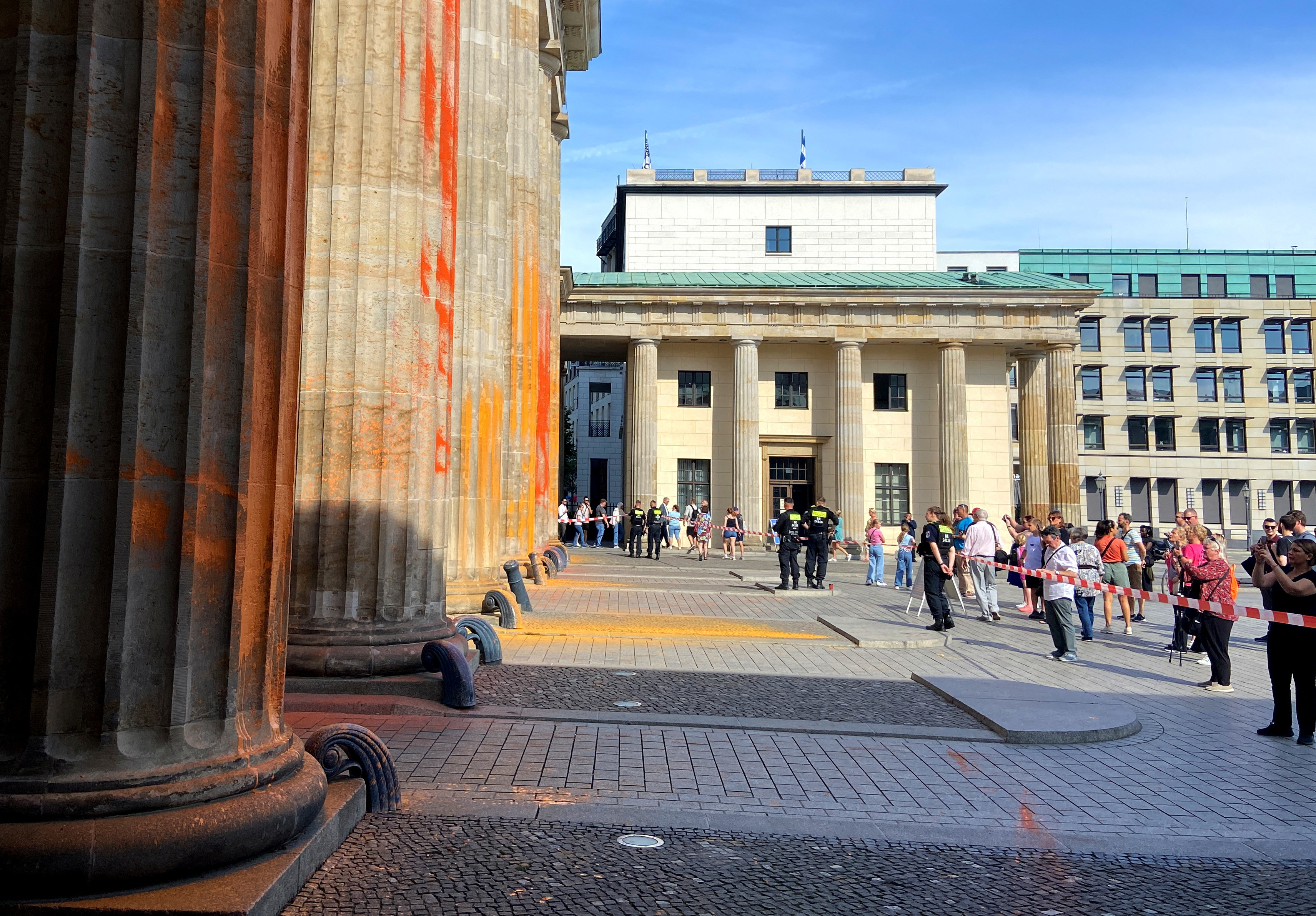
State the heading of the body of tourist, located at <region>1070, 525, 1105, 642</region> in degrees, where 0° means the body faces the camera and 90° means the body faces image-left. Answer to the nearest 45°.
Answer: approximately 135°

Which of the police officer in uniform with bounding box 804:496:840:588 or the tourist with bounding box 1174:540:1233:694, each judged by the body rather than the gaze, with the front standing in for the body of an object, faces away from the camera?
the police officer in uniform

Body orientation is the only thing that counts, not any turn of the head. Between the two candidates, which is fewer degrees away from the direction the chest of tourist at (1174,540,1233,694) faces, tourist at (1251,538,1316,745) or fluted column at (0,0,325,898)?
the fluted column

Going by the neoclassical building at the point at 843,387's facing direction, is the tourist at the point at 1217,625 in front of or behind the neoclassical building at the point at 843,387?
in front

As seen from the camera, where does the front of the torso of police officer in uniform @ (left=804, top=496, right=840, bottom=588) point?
away from the camera

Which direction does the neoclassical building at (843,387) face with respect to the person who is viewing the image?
facing the viewer

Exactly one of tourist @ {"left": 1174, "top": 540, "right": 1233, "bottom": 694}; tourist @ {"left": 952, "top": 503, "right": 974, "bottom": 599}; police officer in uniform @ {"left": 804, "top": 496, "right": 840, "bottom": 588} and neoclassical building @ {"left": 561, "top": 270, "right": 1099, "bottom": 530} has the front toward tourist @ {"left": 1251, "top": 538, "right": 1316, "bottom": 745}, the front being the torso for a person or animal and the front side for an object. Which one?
the neoclassical building

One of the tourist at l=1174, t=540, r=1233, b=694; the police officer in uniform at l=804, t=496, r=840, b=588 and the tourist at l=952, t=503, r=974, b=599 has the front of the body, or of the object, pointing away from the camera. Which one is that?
the police officer in uniform

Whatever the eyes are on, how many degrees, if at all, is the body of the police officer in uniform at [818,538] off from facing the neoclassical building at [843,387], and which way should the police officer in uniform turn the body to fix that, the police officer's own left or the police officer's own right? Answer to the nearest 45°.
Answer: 0° — they already face it

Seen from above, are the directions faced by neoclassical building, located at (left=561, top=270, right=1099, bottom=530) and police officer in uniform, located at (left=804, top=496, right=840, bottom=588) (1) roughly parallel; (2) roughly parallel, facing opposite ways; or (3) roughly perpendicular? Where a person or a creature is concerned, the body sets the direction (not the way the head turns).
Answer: roughly parallel, facing opposite ways

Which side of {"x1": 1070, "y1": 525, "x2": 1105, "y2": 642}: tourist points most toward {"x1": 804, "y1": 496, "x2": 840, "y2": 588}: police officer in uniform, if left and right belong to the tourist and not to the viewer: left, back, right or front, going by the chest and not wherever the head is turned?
front
